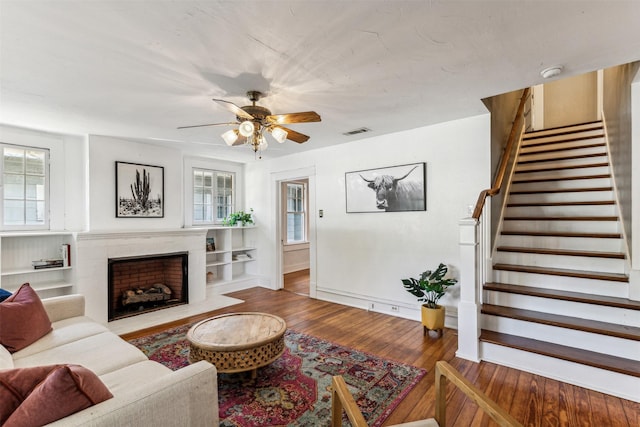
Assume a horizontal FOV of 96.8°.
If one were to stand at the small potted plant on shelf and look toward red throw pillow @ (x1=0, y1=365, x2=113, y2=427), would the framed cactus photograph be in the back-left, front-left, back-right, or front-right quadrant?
front-right

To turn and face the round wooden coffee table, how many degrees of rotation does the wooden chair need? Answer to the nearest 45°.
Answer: approximately 45° to its left

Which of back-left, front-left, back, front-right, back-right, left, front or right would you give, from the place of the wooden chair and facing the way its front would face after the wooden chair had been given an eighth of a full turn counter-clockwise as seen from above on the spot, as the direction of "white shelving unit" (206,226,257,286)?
front-right

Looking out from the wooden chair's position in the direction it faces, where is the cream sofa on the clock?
The cream sofa is roughly at 10 o'clock from the wooden chair.

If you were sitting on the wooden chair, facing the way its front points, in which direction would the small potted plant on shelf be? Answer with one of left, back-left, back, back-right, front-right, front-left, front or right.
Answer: front

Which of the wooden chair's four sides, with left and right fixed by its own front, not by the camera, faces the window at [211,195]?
front

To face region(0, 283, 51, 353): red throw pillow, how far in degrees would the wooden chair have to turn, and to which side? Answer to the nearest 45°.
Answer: approximately 45° to its left

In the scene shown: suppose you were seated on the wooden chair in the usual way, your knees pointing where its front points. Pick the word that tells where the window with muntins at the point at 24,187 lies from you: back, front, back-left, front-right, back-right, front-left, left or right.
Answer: front-left

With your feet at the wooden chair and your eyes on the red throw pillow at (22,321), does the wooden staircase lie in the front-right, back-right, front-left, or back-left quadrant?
back-right

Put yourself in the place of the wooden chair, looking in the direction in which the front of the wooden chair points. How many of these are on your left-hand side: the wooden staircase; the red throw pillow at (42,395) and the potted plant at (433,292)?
1

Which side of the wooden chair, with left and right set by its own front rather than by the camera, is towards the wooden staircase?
right

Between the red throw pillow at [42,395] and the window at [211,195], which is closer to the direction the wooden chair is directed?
the window

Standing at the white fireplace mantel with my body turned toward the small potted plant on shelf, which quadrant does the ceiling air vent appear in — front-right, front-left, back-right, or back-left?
front-right

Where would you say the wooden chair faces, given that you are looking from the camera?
facing away from the viewer and to the left of the viewer

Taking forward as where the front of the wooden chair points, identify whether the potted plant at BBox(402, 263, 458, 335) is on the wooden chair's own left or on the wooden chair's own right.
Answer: on the wooden chair's own right

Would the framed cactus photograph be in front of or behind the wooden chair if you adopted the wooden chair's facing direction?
in front
